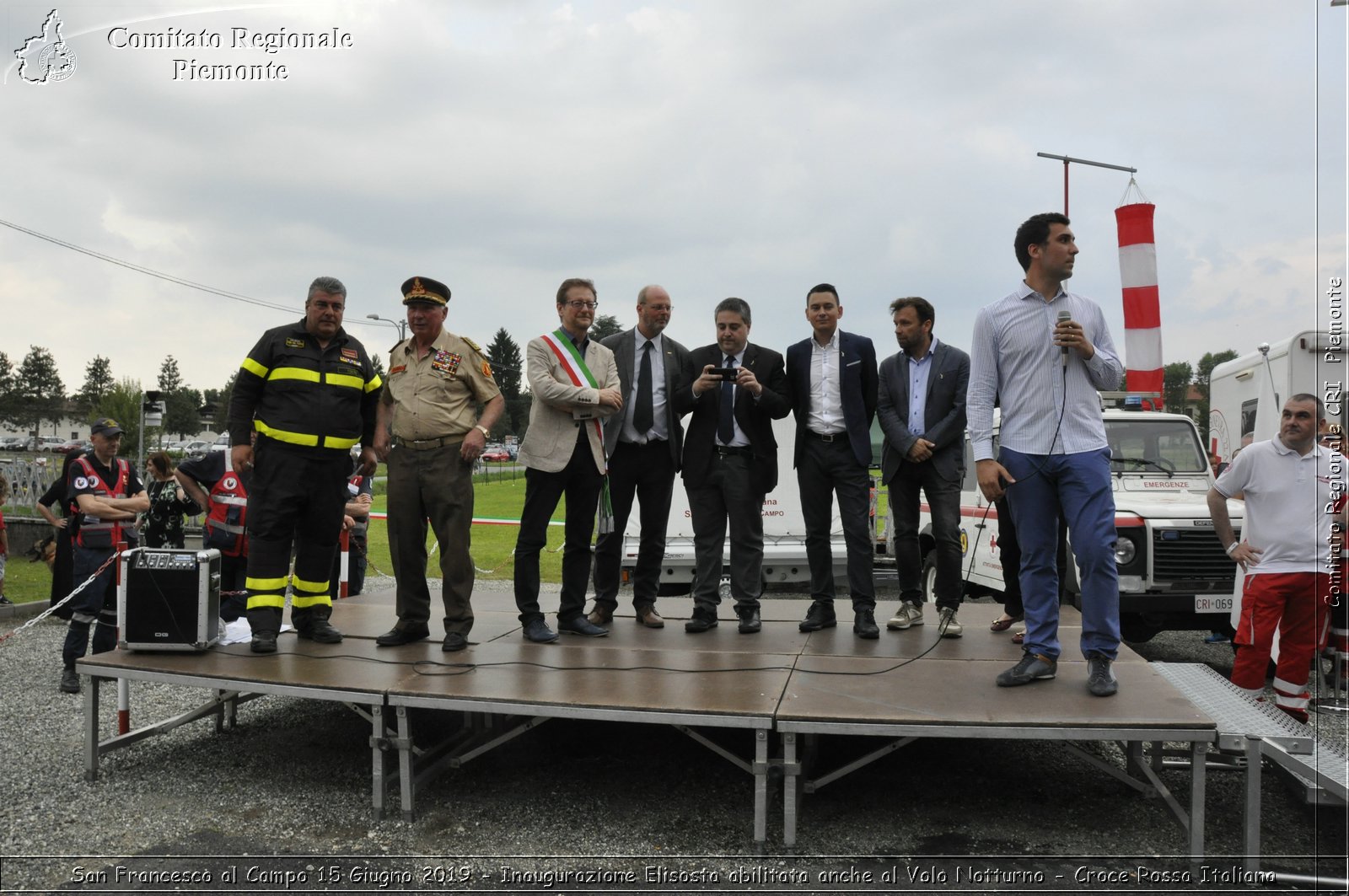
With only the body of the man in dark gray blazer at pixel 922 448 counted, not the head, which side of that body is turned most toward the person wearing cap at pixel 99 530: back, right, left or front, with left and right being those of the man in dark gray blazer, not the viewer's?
right

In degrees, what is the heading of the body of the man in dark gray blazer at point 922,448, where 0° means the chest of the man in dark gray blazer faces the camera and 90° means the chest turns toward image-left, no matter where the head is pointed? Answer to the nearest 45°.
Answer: approximately 0°

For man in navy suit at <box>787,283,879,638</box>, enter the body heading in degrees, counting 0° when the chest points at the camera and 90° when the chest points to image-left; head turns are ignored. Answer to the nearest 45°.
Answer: approximately 0°

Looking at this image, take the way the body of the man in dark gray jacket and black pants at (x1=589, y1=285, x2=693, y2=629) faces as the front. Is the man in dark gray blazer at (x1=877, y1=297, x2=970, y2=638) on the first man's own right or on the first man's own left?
on the first man's own left

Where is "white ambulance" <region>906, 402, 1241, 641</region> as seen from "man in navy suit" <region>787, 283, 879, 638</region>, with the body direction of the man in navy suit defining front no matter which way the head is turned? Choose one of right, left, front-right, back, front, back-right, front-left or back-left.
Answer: back-left

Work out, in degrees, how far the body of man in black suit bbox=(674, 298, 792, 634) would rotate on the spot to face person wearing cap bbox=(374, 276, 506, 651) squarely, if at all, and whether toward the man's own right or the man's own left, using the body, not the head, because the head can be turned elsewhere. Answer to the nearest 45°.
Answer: approximately 90° to the man's own right

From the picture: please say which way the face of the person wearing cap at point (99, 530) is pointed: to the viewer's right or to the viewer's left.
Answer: to the viewer's right
